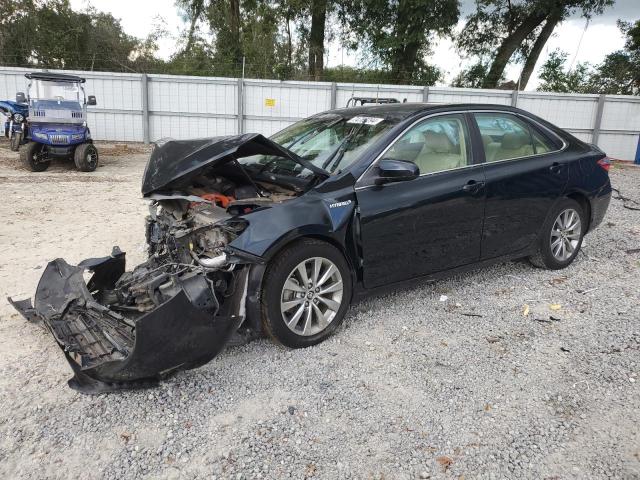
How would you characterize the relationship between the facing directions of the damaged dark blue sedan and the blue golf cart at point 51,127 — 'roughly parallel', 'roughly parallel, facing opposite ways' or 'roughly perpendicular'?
roughly perpendicular

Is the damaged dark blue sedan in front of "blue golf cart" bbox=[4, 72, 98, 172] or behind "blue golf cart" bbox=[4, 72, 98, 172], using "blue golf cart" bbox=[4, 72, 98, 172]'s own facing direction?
in front

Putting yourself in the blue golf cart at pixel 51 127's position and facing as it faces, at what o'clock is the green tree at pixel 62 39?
The green tree is roughly at 6 o'clock from the blue golf cart.

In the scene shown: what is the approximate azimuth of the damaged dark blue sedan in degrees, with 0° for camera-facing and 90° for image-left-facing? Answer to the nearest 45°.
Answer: approximately 45°

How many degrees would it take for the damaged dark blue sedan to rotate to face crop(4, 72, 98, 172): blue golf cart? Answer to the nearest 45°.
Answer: approximately 90° to its right

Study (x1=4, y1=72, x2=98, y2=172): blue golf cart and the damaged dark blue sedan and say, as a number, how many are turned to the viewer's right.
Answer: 0

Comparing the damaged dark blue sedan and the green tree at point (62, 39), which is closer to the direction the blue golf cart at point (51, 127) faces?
the damaged dark blue sedan

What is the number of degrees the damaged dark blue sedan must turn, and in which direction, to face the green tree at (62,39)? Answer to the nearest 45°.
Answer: approximately 90° to its right

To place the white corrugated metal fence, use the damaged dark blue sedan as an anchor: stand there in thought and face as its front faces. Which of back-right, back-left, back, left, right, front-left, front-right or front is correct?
back-right

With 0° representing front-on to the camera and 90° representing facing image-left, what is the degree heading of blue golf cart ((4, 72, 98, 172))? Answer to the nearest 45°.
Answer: approximately 0°
